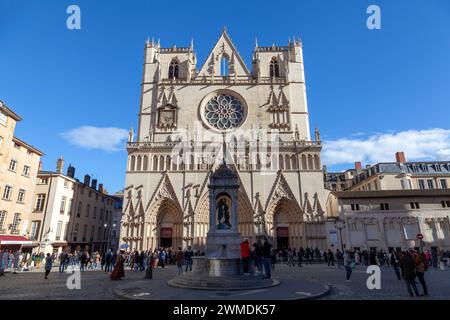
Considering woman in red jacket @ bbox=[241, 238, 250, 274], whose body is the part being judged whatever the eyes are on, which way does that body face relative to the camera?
away from the camera

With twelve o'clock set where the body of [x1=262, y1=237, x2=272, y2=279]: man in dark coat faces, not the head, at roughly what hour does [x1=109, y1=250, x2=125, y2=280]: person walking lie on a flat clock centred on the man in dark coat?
The person walking is roughly at 9 o'clock from the man in dark coat.

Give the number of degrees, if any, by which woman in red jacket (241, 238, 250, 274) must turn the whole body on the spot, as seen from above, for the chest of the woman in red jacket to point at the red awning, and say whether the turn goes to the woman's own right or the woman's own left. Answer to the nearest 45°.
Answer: approximately 45° to the woman's own left

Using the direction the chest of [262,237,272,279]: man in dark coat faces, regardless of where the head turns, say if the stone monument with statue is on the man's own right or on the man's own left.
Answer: on the man's own left

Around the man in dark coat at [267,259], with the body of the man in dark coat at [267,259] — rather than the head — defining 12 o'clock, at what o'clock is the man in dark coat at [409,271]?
the man in dark coat at [409,271] is roughly at 4 o'clock from the man in dark coat at [267,259].

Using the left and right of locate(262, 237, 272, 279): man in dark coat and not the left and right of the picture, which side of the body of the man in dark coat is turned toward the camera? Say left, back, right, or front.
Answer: back

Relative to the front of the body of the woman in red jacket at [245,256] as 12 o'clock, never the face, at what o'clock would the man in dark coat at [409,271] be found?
The man in dark coat is roughly at 4 o'clock from the woman in red jacket.

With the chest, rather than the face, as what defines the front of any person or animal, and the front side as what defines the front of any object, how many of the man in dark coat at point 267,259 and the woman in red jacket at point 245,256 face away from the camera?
2

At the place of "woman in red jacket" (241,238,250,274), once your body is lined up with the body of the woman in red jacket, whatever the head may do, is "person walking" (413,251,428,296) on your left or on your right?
on your right
